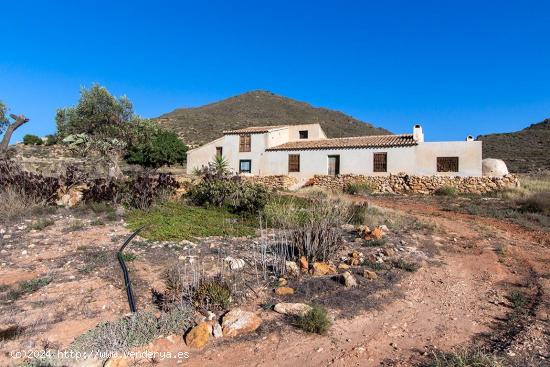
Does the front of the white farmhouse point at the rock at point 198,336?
yes

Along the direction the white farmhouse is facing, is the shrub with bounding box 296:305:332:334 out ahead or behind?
ahead

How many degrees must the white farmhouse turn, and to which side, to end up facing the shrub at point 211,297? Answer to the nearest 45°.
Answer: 0° — it already faces it

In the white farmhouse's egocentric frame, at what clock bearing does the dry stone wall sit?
The dry stone wall is roughly at 10 o'clock from the white farmhouse.

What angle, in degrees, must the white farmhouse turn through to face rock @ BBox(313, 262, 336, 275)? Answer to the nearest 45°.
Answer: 0° — it already faces it

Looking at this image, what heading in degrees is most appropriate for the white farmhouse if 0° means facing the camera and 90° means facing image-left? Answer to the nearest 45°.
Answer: approximately 0°

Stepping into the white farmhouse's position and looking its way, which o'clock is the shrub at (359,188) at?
The shrub is roughly at 11 o'clock from the white farmhouse.

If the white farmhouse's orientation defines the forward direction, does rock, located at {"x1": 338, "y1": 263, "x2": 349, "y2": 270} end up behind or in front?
in front

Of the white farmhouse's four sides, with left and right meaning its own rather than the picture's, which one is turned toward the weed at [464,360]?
front

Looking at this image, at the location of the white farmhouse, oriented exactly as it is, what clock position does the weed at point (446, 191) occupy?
The weed is roughly at 10 o'clock from the white farmhouse.

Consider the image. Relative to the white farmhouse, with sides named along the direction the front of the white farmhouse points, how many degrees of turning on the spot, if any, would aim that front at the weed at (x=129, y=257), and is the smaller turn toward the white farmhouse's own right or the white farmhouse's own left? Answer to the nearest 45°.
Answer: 0° — it already faces it

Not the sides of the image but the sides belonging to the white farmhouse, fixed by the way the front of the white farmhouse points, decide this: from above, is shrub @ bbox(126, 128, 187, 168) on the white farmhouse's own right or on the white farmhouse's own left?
on the white farmhouse's own right
